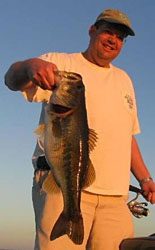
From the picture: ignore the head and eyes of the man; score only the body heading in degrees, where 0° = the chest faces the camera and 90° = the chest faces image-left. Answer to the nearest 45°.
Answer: approximately 315°
